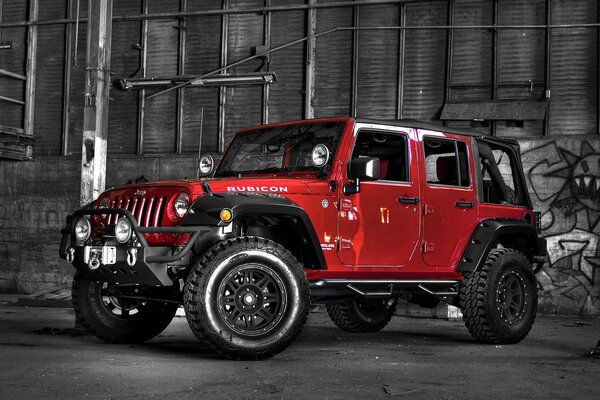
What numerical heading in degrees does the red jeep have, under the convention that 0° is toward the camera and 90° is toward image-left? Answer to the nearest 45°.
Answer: approximately 45°

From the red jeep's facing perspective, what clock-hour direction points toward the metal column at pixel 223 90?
The metal column is roughly at 4 o'clock from the red jeep.

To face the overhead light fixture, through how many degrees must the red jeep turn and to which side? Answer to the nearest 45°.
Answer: approximately 135° to its right

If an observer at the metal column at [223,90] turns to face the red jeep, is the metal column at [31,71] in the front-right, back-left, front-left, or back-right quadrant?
back-right

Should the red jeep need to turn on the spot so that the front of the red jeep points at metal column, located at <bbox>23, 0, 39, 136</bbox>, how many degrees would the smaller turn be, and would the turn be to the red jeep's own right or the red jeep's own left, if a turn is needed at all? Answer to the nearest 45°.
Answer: approximately 90° to the red jeep's own right

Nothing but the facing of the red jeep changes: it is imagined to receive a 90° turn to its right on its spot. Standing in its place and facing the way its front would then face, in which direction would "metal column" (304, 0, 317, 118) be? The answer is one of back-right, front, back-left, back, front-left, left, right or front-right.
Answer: front-right

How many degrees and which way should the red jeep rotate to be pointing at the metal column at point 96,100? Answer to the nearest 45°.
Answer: approximately 90° to its right
